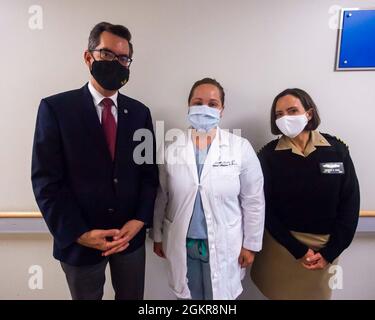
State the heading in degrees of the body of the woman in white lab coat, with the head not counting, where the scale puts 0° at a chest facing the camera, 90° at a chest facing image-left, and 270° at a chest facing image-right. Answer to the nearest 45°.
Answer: approximately 0°

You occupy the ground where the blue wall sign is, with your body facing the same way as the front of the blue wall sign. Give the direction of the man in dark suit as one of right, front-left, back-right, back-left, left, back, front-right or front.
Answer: front-right

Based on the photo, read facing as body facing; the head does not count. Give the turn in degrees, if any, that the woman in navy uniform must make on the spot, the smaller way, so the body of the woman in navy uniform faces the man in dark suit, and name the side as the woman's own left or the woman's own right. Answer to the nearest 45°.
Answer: approximately 45° to the woman's own right

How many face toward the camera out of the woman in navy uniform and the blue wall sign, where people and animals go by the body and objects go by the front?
2

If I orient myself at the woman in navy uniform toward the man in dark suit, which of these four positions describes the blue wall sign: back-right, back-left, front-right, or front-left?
back-right
